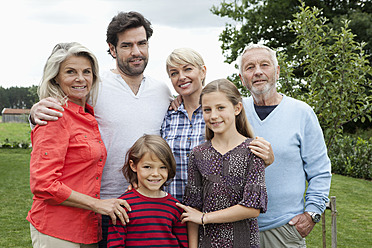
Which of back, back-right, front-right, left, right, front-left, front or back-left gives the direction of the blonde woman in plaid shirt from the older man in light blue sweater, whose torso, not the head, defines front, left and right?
front-right

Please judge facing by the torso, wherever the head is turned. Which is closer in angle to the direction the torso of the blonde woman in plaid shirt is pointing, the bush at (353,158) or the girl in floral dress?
the girl in floral dress

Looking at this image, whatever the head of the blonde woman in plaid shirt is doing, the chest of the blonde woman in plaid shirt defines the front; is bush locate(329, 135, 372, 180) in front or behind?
behind

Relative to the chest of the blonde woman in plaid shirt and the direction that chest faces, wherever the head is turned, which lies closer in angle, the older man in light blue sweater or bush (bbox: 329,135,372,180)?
the older man in light blue sweater

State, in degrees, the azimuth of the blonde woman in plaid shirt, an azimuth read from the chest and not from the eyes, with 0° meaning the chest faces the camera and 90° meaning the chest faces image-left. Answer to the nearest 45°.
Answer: approximately 0°

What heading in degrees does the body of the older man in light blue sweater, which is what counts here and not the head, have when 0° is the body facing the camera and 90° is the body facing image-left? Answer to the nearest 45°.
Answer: approximately 45°

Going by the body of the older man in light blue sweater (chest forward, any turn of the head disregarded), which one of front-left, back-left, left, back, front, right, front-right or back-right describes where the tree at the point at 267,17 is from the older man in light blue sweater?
back-right

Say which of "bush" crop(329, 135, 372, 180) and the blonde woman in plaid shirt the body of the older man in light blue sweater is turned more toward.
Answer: the blonde woman in plaid shirt

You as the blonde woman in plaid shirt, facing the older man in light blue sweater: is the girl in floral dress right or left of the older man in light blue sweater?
right

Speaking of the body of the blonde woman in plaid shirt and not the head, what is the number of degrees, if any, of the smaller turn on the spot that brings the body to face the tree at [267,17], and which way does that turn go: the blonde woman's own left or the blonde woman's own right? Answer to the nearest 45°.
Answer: approximately 180°

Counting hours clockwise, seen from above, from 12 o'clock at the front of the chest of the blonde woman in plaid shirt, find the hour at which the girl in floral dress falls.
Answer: The girl in floral dress is roughly at 11 o'clock from the blonde woman in plaid shirt.
